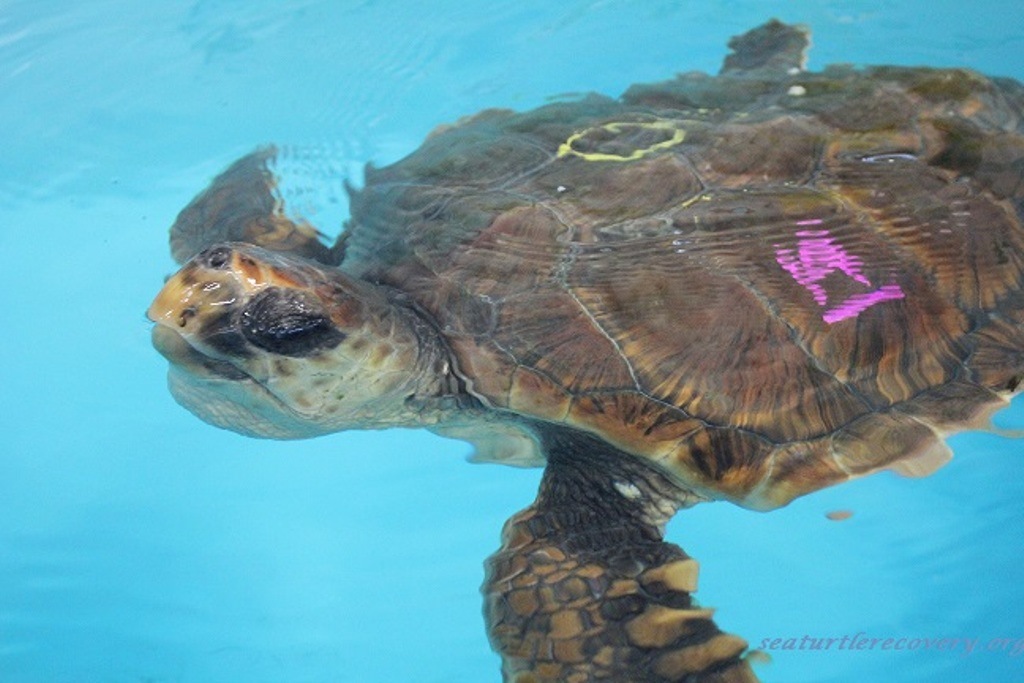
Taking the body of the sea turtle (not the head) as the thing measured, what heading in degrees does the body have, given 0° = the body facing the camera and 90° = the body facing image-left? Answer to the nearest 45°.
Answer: approximately 45°
